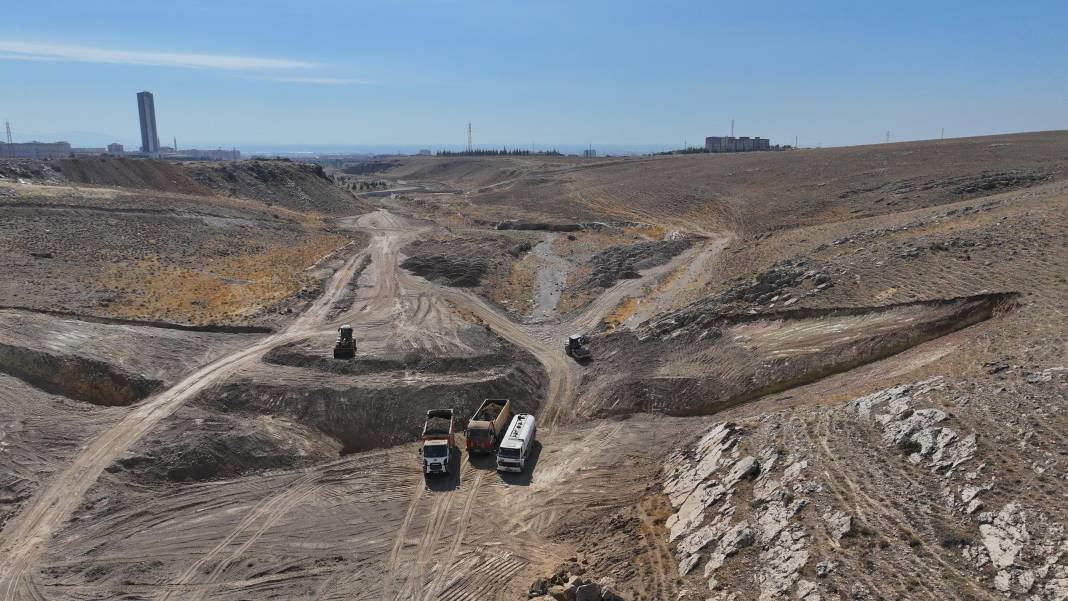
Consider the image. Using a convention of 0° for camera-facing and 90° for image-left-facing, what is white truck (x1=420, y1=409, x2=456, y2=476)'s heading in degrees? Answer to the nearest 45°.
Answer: approximately 0°

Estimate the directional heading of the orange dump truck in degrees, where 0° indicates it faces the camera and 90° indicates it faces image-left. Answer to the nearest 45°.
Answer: approximately 45°

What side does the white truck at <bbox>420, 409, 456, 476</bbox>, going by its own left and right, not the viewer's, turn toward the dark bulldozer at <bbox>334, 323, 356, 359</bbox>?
back

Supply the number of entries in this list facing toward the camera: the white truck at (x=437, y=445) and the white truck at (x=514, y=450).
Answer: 2

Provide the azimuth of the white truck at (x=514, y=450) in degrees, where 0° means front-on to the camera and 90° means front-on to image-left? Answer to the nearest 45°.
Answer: approximately 0°

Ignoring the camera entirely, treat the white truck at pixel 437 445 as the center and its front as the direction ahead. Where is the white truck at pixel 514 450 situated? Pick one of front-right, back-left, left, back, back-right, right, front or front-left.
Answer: left

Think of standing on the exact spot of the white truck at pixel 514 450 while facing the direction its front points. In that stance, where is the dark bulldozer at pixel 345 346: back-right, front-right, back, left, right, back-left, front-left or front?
back-right

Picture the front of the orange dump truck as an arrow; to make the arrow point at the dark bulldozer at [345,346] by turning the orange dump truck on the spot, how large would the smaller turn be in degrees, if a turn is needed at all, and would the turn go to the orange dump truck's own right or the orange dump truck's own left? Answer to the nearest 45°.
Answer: approximately 90° to the orange dump truck's own right

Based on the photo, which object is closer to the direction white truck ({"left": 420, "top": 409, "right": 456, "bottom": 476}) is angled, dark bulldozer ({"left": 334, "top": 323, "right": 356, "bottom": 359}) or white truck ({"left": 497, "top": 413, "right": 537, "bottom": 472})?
the white truck

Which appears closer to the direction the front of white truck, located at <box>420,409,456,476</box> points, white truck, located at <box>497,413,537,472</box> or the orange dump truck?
the white truck
